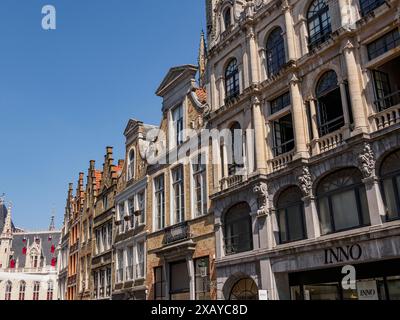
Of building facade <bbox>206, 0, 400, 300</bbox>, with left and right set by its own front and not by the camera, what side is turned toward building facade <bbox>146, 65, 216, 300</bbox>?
right

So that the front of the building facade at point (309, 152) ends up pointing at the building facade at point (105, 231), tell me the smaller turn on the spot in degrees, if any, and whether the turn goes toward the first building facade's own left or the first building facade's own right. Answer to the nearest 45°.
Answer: approximately 90° to the first building facade's own right

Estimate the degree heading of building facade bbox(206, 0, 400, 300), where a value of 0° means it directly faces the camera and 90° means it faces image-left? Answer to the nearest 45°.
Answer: approximately 45°

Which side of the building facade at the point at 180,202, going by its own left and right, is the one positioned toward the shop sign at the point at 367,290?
left

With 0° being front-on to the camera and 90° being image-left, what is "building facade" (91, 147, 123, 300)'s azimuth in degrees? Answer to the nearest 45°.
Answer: approximately 45°

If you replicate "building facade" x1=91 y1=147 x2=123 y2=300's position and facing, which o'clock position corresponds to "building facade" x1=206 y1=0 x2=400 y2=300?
"building facade" x1=206 y1=0 x2=400 y2=300 is roughly at 10 o'clock from "building facade" x1=91 y1=147 x2=123 y2=300.
